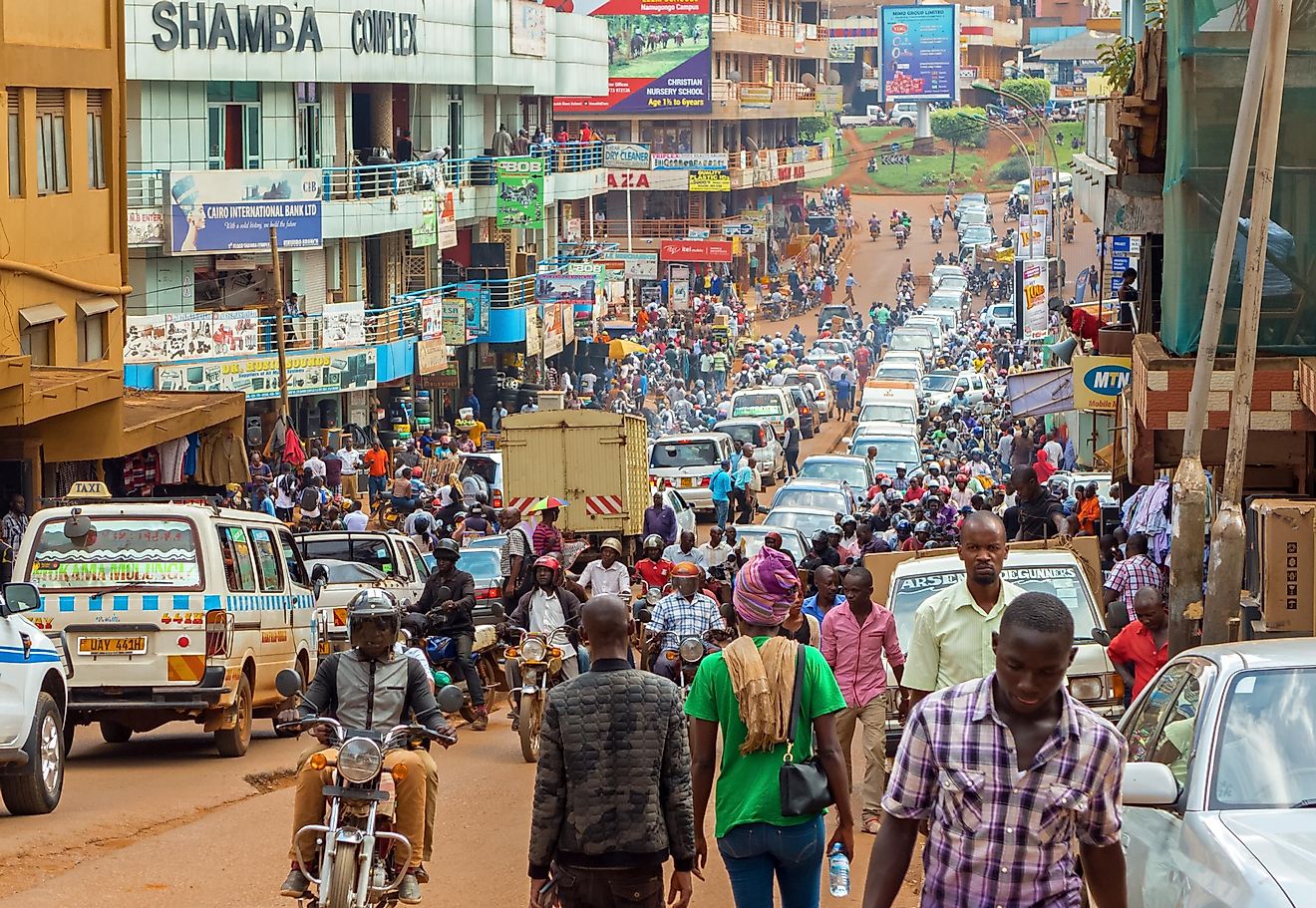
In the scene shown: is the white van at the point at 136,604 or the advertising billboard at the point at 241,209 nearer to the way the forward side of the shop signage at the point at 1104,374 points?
the white van

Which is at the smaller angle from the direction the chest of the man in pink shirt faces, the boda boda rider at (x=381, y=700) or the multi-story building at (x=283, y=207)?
the boda boda rider

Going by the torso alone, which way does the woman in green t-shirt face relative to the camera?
away from the camera

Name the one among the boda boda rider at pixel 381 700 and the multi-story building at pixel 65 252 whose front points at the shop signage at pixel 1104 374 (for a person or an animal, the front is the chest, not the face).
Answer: the multi-story building

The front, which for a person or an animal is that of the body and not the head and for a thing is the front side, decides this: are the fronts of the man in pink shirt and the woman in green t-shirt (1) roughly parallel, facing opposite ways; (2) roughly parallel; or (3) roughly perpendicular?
roughly parallel, facing opposite ways

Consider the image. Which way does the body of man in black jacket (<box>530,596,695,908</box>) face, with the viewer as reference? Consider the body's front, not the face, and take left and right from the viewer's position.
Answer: facing away from the viewer

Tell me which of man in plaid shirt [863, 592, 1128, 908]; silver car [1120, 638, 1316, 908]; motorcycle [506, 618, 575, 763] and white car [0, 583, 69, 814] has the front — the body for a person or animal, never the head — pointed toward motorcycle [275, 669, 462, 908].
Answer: motorcycle [506, 618, 575, 763]

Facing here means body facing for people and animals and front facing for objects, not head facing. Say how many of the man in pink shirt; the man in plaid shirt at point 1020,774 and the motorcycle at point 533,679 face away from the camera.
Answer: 0

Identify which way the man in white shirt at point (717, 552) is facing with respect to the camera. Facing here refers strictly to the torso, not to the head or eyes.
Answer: toward the camera

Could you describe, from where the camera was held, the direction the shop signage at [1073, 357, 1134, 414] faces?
facing the viewer

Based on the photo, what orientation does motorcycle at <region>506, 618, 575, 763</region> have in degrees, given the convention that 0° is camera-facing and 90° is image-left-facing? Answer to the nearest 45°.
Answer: approximately 0°

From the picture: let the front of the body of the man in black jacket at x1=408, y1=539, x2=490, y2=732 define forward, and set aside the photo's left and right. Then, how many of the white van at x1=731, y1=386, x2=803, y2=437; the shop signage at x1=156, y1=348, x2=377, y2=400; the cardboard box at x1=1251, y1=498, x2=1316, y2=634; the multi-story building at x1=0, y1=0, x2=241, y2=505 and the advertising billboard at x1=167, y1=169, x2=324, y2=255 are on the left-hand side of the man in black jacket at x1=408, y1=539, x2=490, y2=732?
1

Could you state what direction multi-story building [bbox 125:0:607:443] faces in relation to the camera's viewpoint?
facing the viewer and to the right of the viewer

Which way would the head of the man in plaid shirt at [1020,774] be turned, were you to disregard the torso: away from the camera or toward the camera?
toward the camera

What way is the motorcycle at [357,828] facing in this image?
toward the camera
